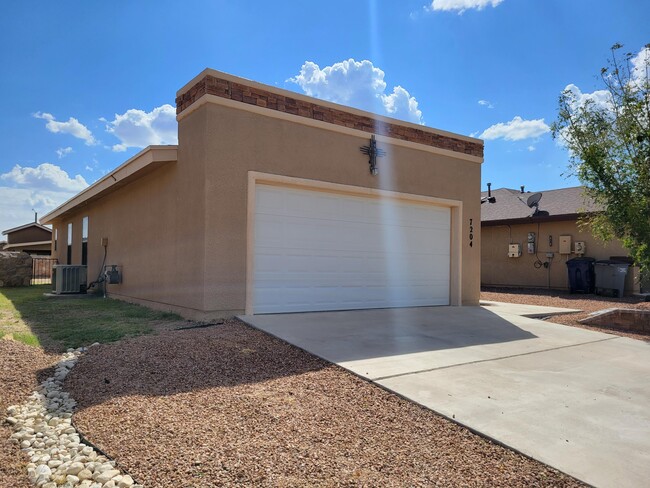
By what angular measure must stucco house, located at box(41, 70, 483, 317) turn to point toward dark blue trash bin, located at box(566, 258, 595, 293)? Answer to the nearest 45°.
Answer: approximately 90° to its left

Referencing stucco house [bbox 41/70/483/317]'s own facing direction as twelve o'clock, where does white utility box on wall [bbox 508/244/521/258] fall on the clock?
The white utility box on wall is roughly at 9 o'clock from the stucco house.

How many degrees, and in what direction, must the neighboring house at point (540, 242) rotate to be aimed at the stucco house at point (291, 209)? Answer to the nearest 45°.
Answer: approximately 90° to its right

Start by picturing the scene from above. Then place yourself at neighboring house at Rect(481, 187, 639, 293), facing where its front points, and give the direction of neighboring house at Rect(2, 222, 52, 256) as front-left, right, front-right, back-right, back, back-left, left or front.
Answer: back

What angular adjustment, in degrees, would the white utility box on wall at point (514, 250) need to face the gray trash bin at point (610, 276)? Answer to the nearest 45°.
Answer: approximately 45° to its left
